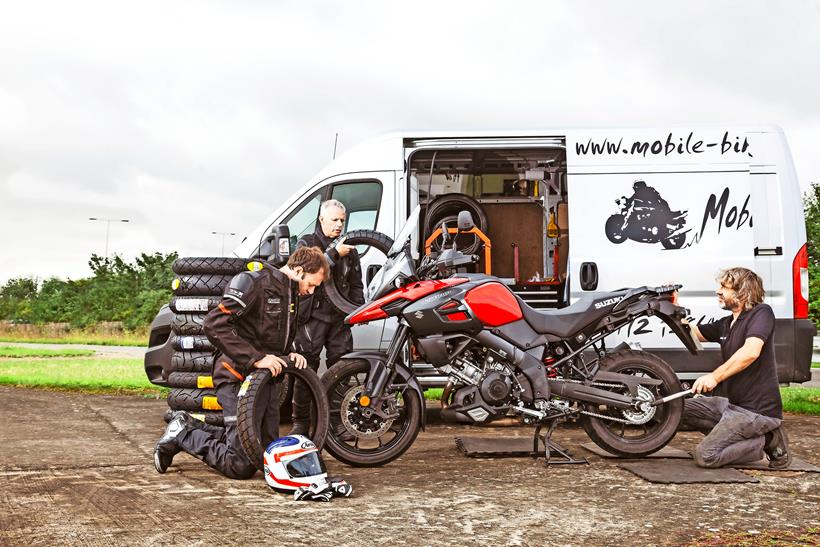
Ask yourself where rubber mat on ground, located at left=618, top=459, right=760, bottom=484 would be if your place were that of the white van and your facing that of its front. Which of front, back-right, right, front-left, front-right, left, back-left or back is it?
left

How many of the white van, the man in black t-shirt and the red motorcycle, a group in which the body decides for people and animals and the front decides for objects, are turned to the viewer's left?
3

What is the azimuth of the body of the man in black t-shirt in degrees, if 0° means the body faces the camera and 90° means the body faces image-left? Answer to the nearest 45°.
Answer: approximately 90°

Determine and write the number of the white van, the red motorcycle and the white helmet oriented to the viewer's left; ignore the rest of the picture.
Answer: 2

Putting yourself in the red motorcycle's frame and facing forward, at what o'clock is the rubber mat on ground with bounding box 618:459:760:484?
The rubber mat on ground is roughly at 6 o'clock from the red motorcycle.

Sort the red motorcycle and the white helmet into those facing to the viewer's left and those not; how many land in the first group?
1

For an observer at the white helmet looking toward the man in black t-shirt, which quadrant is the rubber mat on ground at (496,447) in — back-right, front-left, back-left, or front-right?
front-left

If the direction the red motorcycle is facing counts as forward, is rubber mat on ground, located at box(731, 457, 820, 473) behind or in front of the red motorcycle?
behind

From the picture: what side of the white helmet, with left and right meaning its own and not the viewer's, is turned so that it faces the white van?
left

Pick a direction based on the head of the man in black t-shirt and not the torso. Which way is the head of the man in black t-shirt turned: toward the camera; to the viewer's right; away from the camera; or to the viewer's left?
to the viewer's left

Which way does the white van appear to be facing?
to the viewer's left

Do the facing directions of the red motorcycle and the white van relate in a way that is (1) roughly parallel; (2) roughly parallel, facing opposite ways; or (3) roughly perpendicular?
roughly parallel

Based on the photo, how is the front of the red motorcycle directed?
to the viewer's left

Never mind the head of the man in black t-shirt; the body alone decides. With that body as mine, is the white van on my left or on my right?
on my right

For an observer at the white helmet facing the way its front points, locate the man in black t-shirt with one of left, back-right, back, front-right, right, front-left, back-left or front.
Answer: front-left

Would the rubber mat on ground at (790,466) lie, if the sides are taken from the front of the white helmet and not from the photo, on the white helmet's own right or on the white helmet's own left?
on the white helmet's own left
